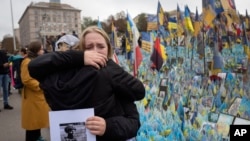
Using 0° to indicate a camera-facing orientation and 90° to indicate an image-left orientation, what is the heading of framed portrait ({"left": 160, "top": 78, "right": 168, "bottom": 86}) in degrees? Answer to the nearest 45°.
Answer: approximately 0°

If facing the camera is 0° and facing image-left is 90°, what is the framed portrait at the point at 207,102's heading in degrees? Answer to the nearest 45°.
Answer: approximately 0°
